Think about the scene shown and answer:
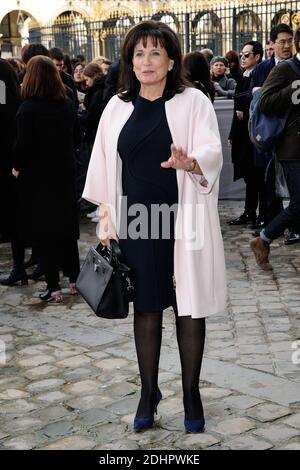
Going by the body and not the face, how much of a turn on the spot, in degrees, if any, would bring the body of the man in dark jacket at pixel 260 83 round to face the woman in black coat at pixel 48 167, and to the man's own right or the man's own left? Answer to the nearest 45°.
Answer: approximately 90° to the man's own right

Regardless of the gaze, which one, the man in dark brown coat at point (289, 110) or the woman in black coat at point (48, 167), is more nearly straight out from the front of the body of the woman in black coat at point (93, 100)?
the woman in black coat

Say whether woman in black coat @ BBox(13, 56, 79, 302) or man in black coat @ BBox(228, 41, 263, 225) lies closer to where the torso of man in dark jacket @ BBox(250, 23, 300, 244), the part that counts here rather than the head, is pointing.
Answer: the woman in black coat

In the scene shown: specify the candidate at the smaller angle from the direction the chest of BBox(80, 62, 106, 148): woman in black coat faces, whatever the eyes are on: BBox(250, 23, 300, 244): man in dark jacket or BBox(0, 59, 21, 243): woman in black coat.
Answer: the woman in black coat

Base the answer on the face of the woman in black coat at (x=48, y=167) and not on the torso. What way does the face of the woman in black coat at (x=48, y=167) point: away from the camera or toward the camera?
away from the camera
